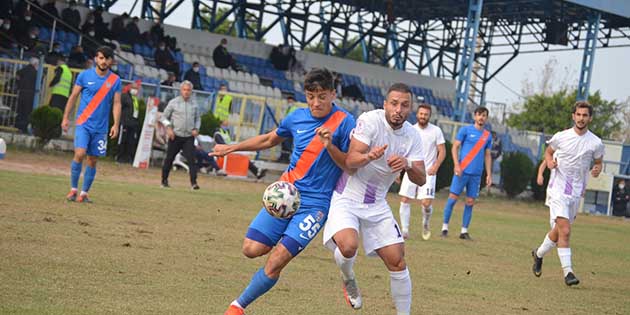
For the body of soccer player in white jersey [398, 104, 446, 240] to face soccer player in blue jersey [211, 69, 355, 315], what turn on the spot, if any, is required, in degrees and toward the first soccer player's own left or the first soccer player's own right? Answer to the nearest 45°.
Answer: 0° — they already face them

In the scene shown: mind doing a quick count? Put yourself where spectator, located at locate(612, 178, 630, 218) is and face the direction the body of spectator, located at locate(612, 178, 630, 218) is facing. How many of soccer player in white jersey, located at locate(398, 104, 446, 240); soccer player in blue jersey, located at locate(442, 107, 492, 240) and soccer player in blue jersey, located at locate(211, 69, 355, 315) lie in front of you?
3

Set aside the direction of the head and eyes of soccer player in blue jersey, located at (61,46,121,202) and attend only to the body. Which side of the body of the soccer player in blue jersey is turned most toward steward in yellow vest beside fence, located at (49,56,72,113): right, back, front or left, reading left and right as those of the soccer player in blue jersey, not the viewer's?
back

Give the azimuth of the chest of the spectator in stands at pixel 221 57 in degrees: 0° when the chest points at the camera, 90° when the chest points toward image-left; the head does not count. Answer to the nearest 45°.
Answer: approximately 315°

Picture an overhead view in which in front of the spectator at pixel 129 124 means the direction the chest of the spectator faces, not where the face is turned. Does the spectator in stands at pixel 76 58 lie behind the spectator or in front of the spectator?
behind

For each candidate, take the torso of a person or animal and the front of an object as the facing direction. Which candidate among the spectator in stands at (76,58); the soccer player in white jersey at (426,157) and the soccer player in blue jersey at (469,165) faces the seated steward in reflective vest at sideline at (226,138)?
the spectator in stands at (76,58)

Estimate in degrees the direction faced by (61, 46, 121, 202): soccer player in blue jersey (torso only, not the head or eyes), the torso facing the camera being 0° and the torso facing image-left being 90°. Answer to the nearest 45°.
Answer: approximately 0°

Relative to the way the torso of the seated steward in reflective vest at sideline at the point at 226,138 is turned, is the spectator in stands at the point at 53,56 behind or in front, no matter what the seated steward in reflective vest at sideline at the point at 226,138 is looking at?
behind

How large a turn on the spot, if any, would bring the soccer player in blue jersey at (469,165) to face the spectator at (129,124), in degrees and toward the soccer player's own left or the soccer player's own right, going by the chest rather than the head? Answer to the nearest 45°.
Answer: approximately 135° to the soccer player's own right

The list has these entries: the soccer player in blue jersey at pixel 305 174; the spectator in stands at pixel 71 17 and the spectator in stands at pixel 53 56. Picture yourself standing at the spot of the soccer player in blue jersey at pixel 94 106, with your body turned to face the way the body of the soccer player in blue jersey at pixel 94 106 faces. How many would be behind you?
2

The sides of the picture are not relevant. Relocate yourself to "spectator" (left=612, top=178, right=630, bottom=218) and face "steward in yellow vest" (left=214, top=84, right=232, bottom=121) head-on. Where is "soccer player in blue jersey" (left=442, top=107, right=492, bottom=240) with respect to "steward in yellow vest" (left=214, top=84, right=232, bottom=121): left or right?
left
